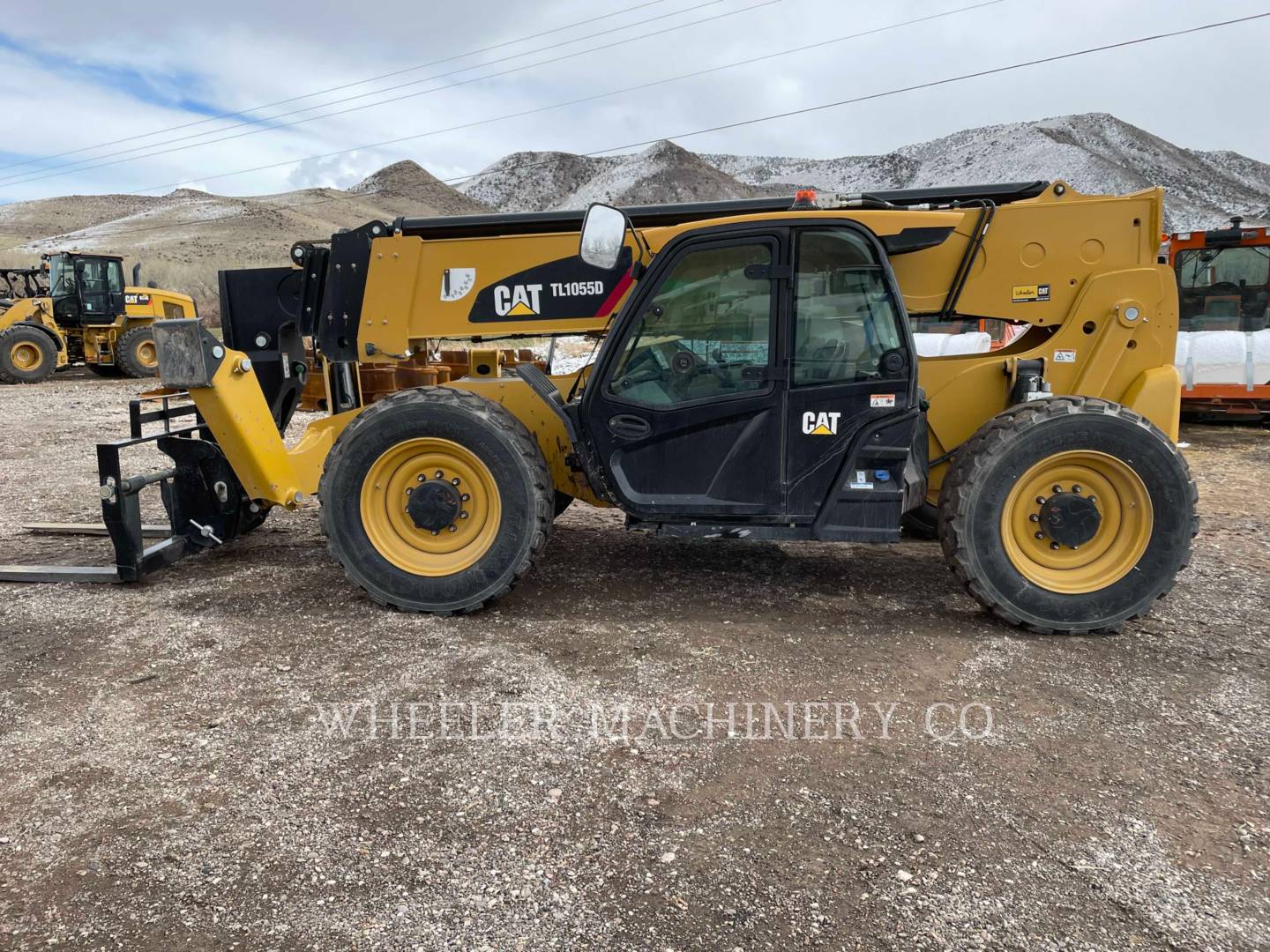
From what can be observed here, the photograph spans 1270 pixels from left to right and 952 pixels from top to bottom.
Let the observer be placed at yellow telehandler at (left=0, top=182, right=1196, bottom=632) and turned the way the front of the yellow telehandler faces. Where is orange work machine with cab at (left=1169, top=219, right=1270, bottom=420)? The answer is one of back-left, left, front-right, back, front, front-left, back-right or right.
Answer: back-right

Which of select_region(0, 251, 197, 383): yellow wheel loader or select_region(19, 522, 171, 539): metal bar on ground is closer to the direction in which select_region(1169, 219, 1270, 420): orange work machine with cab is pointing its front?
the metal bar on ground

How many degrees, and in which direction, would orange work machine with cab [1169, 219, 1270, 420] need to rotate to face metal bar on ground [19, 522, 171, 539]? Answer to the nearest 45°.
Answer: approximately 45° to its right

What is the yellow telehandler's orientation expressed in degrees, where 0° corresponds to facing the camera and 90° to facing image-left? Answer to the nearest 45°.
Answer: approximately 90°

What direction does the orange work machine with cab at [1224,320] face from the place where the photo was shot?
facing the viewer

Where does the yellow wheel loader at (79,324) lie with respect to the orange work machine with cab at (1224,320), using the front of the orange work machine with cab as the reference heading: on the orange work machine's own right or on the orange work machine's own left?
on the orange work machine's own right

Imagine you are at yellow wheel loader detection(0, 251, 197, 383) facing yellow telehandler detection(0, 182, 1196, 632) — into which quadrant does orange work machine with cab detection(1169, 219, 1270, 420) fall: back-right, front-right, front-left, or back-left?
front-left

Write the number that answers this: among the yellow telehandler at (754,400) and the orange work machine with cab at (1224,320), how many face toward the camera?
1

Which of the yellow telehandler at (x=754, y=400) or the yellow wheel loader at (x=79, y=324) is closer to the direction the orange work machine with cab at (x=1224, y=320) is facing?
the yellow telehandler

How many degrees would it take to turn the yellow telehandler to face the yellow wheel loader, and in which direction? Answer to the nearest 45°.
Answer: approximately 45° to its right
